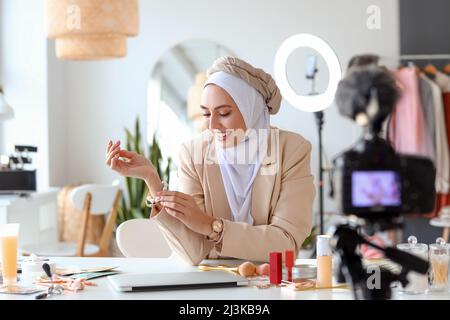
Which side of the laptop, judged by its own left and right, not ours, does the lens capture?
back

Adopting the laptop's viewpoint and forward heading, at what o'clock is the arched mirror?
The arched mirror is roughly at 12 o'clock from the laptop.

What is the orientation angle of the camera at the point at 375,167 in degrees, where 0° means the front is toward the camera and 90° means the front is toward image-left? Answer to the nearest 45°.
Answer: approximately 180°

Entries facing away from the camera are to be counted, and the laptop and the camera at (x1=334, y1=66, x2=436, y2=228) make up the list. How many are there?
2

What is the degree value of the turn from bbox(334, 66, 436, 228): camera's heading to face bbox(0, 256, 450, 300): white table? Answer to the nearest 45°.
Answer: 0° — it already faces it

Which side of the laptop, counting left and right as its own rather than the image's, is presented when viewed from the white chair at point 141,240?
front
